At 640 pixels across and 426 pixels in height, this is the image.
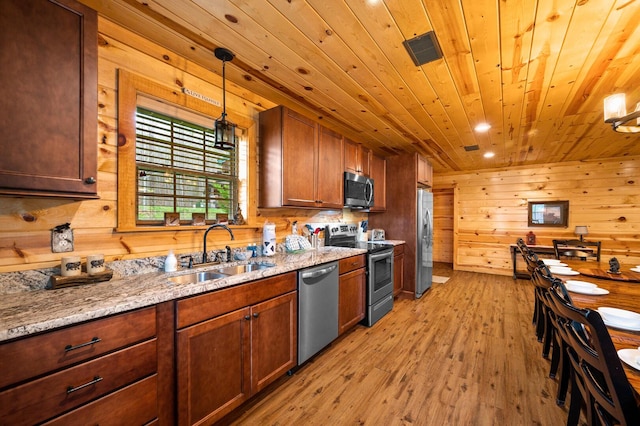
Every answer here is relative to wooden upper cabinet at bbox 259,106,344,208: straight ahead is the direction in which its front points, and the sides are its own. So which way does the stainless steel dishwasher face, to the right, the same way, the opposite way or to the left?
the same way

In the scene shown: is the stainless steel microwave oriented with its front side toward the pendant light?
no

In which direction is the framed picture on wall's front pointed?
toward the camera

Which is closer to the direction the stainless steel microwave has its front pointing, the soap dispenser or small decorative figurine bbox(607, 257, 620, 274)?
the small decorative figurine

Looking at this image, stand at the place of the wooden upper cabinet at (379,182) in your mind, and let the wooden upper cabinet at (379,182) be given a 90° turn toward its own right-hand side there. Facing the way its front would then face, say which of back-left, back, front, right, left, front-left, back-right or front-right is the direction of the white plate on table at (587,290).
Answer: front-left

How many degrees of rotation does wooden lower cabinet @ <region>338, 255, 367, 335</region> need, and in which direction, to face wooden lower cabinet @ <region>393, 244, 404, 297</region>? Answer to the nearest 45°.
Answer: approximately 90° to its left

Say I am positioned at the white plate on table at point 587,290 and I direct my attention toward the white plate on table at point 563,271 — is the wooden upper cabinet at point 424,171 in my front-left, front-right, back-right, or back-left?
front-left

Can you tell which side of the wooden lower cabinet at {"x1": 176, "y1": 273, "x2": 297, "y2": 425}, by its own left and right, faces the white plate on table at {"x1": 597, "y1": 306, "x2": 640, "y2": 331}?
front

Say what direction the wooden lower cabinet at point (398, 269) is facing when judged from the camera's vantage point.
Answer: facing to the right of the viewer

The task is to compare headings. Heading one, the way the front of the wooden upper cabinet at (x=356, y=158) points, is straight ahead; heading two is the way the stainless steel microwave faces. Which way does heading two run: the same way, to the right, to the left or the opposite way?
the same way

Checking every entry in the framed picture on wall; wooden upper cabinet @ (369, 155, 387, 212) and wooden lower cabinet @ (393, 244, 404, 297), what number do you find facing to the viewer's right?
2

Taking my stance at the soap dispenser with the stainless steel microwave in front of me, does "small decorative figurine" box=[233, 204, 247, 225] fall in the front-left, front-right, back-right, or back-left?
front-left

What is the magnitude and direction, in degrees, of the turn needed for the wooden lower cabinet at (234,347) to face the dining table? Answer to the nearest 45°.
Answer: approximately 45° to its left

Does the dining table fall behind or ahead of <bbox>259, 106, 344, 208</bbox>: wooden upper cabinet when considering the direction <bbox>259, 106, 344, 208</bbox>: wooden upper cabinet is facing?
ahead

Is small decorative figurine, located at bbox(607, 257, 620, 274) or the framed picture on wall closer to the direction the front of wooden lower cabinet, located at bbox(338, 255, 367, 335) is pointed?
the small decorative figurine
